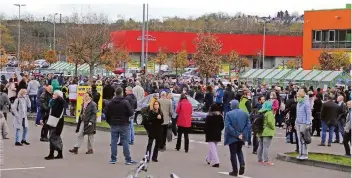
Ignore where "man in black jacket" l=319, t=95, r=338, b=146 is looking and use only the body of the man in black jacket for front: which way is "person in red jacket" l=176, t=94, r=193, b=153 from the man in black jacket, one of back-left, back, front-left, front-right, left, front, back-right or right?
back-left

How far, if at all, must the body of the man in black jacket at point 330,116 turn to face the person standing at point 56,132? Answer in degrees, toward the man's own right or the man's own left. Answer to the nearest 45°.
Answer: approximately 135° to the man's own left

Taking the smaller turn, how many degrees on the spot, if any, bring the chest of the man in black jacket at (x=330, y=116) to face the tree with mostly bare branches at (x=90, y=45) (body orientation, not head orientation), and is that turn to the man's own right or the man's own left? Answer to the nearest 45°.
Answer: approximately 45° to the man's own left

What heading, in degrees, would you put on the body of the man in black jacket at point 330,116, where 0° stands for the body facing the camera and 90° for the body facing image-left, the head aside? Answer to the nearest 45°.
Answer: approximately 180°

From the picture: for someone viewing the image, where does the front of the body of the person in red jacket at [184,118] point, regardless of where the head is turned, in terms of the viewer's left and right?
facing away from the viewer

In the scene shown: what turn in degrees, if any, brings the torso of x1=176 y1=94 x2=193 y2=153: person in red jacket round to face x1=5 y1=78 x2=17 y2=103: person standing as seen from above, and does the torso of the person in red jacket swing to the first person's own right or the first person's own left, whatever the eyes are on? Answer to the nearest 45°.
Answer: approximately 45° to the first person's own left

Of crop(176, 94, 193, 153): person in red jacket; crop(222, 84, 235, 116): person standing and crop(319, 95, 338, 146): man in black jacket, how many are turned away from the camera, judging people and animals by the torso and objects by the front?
3
